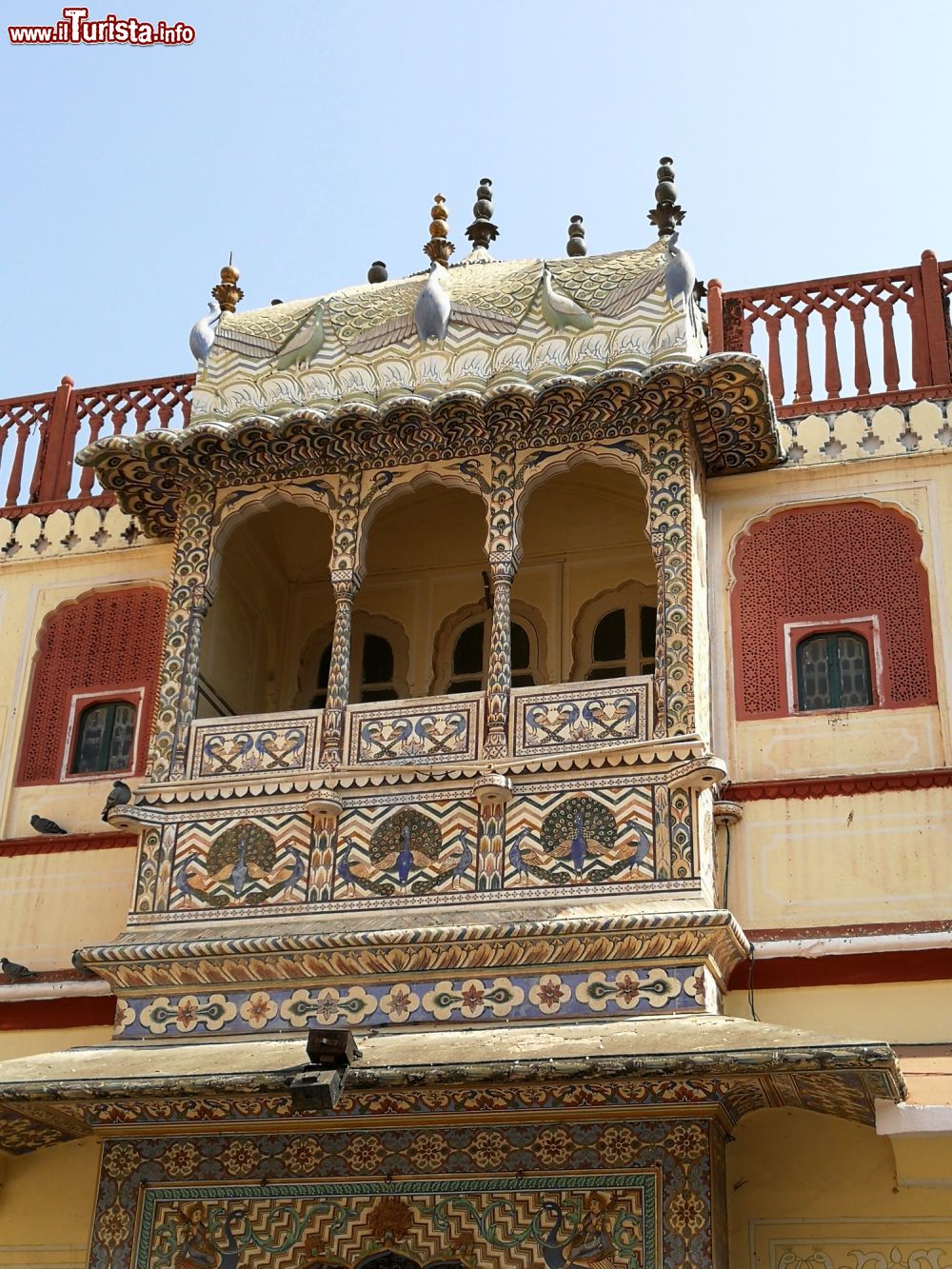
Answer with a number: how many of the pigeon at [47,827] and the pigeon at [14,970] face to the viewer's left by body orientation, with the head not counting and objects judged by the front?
2

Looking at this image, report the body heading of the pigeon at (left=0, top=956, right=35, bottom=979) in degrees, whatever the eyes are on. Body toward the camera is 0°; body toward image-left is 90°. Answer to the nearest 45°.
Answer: approximately 90°

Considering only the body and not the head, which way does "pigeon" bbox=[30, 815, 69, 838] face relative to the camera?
to the viewer's left
